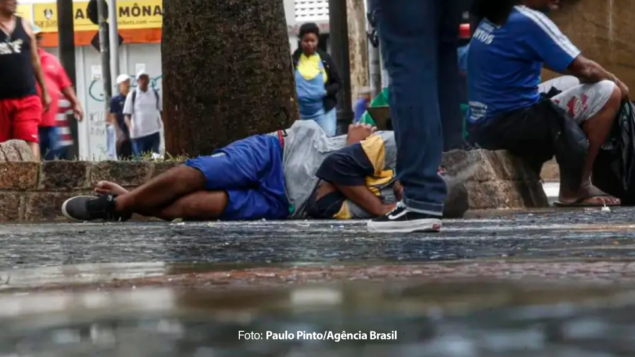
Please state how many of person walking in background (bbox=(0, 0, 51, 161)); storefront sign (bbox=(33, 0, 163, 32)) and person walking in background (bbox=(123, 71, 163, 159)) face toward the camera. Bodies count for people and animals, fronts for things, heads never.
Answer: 3

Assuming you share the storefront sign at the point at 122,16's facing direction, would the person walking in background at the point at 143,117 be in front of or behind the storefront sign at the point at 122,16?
in front

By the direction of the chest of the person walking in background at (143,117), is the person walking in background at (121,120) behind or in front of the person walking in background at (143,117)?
behind

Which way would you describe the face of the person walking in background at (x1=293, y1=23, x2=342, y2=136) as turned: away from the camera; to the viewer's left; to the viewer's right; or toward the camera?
toward the camera

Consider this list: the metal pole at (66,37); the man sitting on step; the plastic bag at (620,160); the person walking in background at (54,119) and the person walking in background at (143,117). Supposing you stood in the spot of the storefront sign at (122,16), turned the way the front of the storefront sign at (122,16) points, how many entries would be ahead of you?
5

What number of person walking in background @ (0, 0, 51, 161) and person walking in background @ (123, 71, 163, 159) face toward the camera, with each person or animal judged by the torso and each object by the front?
2

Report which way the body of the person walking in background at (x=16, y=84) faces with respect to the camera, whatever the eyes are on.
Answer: toward the camera

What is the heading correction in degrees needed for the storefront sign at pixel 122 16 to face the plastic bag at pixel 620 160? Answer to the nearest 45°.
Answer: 0° — it already faces it

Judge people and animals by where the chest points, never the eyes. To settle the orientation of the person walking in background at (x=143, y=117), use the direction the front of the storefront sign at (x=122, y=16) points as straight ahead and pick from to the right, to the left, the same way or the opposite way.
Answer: the same way

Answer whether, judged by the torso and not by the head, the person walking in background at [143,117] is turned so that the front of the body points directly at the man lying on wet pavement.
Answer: yes

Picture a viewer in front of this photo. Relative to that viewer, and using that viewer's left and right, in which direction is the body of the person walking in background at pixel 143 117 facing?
facing the viewer

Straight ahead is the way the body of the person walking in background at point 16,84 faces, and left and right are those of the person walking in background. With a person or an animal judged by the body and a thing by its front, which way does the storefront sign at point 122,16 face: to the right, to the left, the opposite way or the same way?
the same way

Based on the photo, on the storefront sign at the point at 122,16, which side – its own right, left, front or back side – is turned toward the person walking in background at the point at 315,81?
front

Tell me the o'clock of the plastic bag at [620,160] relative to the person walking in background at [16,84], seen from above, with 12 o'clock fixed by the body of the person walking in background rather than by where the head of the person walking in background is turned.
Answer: The plastic bag is roughly at 10 o'clock from the person walking in background.

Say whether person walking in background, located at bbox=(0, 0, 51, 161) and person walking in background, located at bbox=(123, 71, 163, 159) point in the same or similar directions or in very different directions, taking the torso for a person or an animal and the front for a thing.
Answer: same or similar directions

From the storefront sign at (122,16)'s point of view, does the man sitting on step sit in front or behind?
in front
